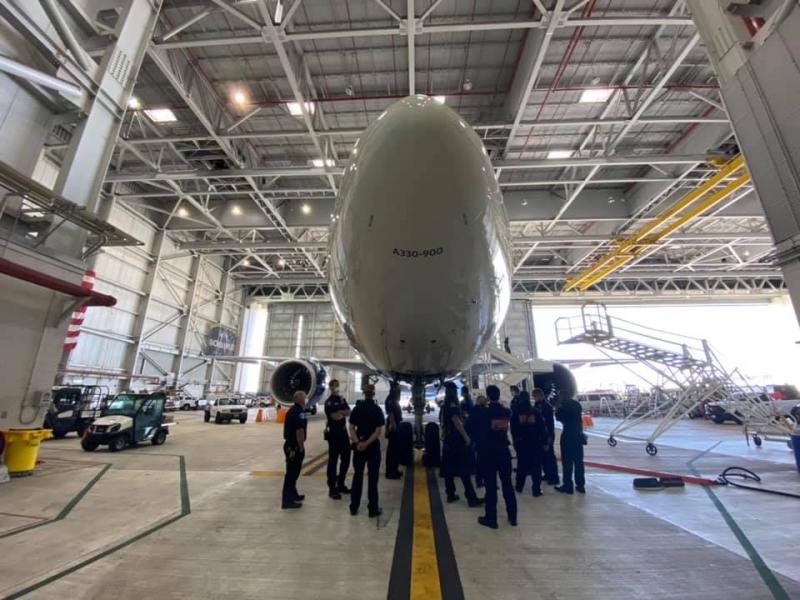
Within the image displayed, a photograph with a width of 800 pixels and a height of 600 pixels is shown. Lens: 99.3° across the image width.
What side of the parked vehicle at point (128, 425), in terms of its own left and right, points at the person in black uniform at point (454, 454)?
left

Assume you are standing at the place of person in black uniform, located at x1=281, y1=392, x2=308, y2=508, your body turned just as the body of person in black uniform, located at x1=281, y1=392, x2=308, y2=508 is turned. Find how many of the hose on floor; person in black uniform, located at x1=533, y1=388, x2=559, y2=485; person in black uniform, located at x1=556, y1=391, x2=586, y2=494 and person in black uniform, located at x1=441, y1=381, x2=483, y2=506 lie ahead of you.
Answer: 4

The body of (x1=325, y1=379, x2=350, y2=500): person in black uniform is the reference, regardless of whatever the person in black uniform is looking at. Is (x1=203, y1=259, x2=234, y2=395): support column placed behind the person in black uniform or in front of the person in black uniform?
behind

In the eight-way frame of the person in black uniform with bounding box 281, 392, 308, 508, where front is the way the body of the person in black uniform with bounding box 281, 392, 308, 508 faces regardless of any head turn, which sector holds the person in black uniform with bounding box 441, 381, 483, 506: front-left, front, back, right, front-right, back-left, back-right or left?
front

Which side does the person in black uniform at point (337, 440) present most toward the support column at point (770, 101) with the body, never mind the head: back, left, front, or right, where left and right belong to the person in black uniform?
front

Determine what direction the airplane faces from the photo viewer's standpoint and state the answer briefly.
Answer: facing the viewer

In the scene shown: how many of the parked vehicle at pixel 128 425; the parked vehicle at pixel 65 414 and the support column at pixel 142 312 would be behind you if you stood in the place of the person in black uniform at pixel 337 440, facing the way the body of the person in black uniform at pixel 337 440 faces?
3

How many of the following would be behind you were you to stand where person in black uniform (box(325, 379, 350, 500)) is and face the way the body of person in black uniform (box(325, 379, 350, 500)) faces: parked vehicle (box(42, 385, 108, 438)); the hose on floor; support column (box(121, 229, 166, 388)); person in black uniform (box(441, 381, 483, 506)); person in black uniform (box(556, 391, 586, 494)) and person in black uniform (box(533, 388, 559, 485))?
2

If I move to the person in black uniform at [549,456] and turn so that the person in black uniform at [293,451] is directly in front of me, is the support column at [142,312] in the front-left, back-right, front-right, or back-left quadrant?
front-right

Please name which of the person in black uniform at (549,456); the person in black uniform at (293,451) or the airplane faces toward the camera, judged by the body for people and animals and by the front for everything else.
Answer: the airplane

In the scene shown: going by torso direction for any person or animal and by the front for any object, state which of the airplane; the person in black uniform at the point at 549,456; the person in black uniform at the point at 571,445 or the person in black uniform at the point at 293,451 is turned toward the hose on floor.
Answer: the person in black uniform at the point at 293,451

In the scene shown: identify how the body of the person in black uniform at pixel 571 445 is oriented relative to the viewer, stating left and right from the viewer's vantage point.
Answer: facing away from the viewer and to the left of the viewer

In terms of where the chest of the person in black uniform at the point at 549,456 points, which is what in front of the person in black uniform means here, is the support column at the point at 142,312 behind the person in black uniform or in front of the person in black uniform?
in front

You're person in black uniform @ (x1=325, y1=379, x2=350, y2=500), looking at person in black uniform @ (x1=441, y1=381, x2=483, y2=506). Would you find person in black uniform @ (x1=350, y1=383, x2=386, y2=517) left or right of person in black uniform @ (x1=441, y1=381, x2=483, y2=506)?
right

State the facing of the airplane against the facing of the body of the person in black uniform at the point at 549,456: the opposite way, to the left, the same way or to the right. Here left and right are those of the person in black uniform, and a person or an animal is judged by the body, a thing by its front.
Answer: to the left

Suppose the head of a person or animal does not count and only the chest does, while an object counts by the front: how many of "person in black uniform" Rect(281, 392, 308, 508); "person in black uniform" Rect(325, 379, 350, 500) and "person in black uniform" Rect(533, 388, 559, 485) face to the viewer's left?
1

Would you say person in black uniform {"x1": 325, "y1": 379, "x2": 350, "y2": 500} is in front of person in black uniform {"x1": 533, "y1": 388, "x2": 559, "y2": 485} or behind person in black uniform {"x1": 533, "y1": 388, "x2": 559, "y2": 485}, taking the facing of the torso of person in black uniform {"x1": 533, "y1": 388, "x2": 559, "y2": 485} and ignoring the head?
in front
